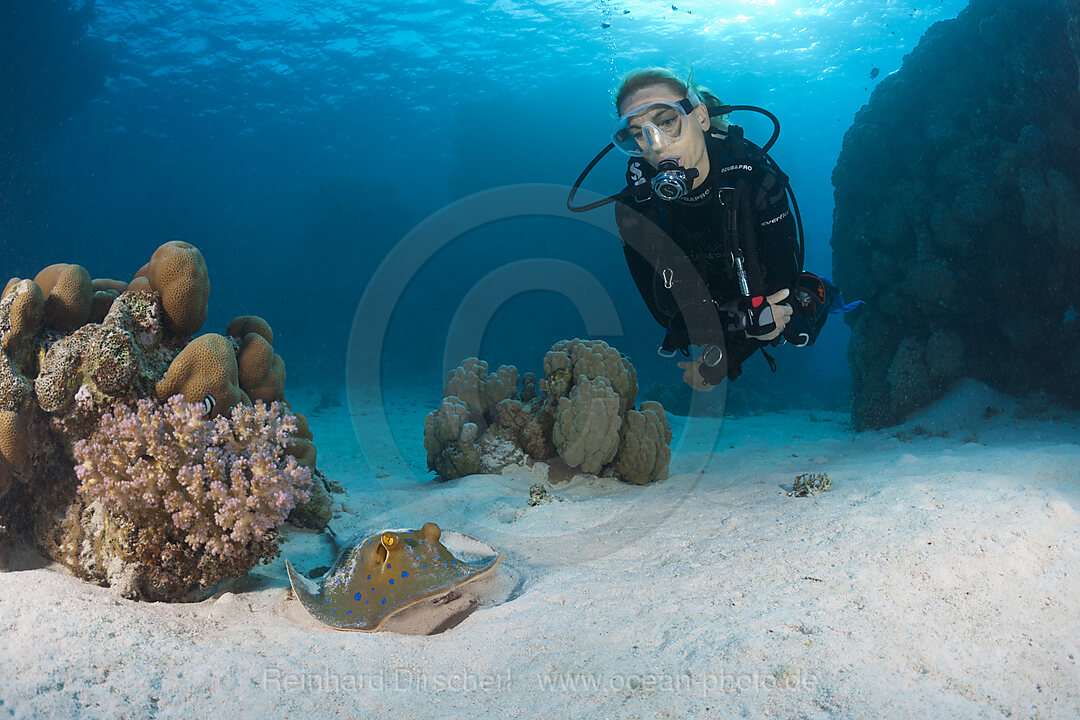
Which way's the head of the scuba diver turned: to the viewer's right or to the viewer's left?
to the viewer's left

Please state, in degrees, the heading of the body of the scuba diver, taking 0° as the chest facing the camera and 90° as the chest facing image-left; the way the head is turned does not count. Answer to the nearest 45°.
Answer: approximately 45°

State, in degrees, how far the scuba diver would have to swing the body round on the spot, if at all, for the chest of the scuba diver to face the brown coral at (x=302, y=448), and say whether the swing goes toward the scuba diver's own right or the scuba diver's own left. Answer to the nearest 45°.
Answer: approximately 45° to the scuba diver's own right

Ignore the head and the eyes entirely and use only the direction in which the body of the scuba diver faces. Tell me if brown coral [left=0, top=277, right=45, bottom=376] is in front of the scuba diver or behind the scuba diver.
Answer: in front

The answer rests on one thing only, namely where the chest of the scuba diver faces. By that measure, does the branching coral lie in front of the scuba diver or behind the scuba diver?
in front

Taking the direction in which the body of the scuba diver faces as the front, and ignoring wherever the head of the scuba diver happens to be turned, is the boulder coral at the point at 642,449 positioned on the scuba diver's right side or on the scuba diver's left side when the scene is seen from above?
on the scuba diver's right side

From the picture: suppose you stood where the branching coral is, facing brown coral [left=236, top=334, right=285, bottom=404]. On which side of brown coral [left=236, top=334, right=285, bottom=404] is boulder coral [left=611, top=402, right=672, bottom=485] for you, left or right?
right

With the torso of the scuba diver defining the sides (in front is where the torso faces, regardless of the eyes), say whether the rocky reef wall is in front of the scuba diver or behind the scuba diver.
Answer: behind
